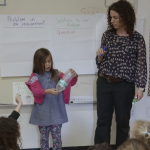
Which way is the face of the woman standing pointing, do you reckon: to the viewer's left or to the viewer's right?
to the viewer's left

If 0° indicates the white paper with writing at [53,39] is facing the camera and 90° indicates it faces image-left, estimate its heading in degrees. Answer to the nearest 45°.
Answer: approximately 0°
